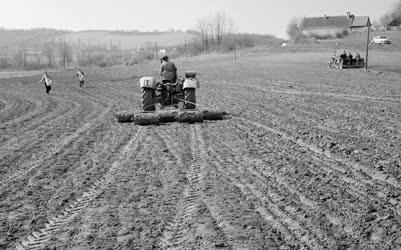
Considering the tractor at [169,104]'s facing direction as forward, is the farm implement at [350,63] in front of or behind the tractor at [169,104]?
in front

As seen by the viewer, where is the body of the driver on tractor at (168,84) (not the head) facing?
away from the camera

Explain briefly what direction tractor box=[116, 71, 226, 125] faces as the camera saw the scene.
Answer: facing away from the viewer

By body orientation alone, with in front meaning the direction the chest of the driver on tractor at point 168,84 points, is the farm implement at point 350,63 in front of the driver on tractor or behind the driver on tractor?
in front
